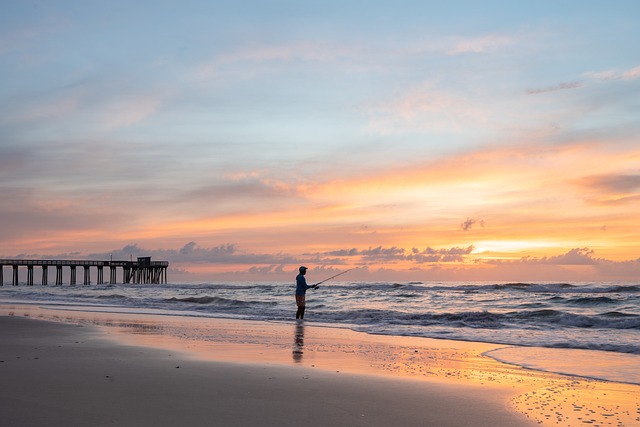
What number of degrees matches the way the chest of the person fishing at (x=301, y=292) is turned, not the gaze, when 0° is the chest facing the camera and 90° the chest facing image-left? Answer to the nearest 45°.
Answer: approximately 270°

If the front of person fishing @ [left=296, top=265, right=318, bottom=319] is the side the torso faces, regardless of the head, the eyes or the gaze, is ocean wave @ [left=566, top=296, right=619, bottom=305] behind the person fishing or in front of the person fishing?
in front
